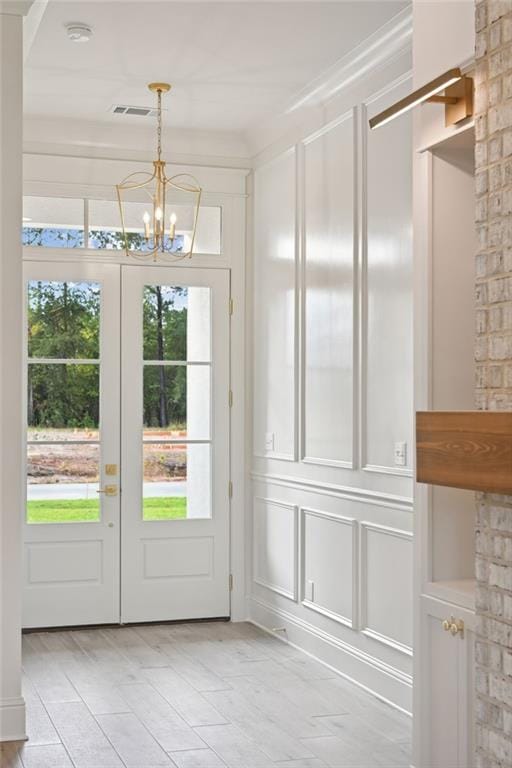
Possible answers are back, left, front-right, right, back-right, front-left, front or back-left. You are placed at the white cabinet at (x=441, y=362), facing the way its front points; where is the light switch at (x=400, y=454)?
back-right

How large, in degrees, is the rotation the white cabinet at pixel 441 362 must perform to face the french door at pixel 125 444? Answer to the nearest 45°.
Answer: approximately 90° to its right

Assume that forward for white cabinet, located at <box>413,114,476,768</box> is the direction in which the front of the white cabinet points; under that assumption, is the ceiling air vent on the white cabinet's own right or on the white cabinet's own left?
on the white cabinet's own right

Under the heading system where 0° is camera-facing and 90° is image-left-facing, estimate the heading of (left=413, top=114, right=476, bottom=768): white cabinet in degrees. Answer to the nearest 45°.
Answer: approximately 45°
